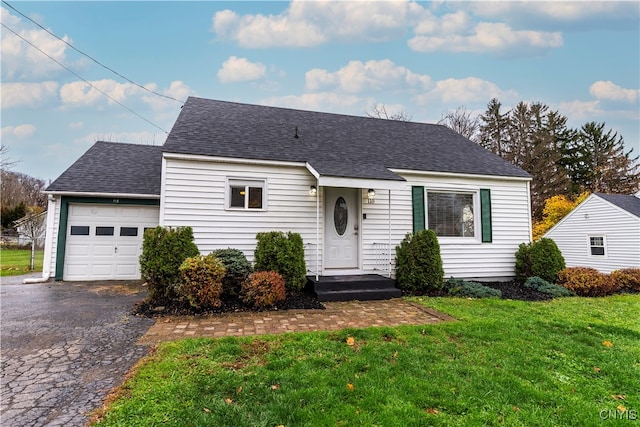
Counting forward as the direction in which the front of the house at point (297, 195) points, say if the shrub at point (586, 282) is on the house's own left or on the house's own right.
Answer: on the house's own left

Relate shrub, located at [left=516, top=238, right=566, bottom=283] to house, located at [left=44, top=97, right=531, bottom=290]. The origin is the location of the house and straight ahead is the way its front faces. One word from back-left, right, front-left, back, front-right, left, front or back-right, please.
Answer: left

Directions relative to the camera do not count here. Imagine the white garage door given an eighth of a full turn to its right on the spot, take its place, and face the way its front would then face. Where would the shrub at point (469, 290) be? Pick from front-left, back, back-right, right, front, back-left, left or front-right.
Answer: left

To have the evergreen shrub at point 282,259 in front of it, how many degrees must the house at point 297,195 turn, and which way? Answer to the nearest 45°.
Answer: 0° — it already faces it

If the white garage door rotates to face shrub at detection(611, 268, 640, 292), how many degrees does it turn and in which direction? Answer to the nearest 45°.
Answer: approximately 45° to its left

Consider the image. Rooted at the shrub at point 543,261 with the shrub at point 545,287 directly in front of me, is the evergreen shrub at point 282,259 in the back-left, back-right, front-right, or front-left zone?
front-right

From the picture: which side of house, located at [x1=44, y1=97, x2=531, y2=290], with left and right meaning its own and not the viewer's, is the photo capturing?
front

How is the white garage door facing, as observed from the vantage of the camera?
facing the viewer

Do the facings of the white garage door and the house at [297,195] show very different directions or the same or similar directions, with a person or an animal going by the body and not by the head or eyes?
same or similar directions

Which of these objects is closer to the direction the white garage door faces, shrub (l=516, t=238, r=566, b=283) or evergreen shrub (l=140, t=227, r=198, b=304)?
the evergreen shrub

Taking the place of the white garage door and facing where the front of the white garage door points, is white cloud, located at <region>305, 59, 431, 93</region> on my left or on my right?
on my left

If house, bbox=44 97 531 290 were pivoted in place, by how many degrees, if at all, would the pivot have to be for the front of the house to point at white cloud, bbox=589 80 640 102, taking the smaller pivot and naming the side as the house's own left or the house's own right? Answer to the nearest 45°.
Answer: approximately 90° to the house's own left

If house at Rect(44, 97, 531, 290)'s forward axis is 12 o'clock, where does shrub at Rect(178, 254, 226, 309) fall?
The shrub is roughly at 1 o'clock from the house.

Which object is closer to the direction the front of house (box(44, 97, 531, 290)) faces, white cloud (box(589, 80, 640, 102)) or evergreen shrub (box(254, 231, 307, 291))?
the evergreen shrub

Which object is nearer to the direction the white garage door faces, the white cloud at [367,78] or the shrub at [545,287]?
the shrub

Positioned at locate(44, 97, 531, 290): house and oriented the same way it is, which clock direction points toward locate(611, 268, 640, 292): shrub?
The shrub is roughly at 9 o'clock from the house.

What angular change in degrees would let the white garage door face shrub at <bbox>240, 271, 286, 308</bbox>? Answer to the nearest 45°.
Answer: approximately 45° to its left
